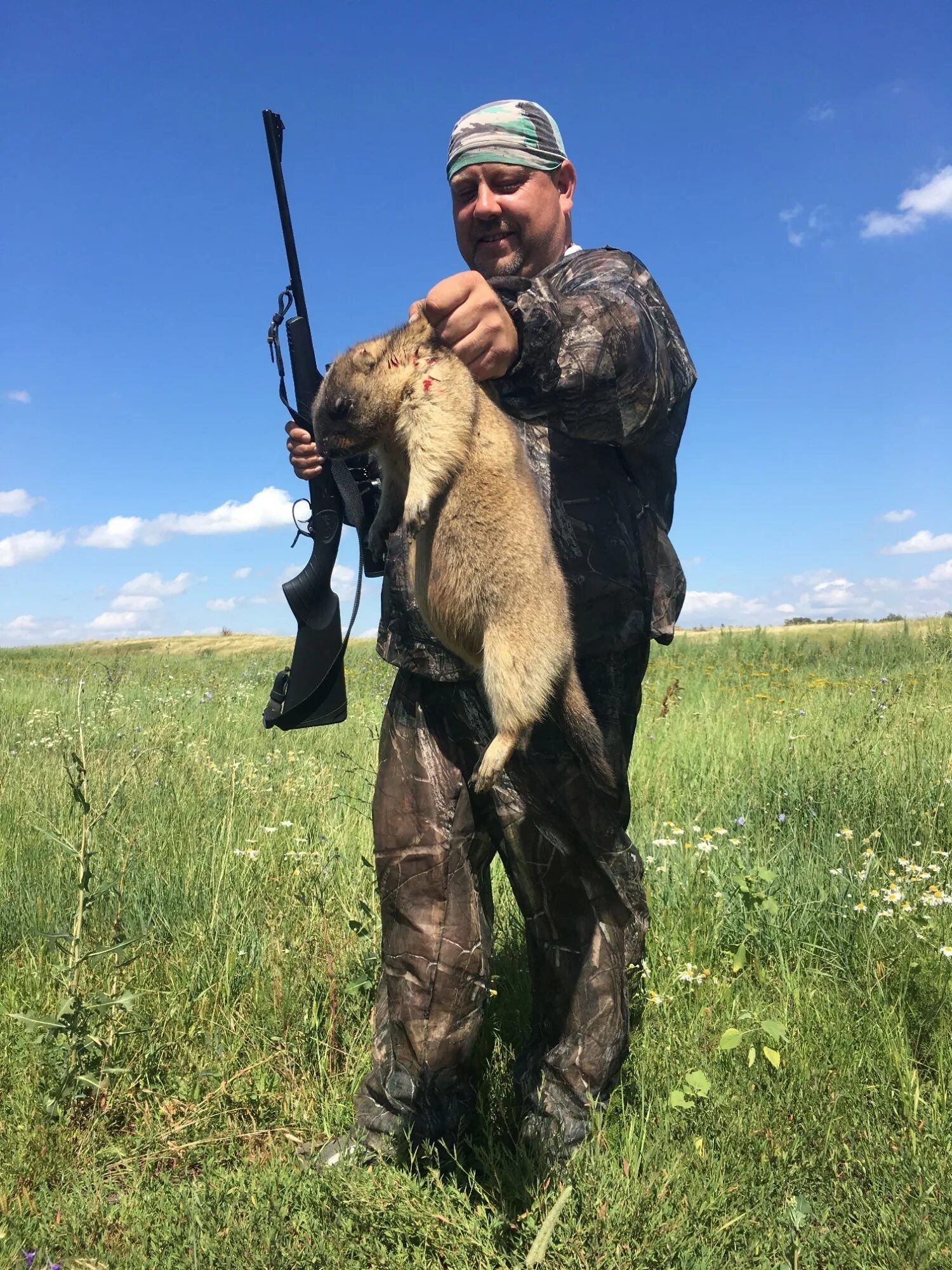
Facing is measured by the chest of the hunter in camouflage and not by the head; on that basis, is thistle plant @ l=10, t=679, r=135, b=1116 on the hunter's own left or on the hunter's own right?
on the hunter's own right

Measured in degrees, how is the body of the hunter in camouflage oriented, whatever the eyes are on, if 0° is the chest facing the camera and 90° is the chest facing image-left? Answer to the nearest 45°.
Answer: approximately 45°
